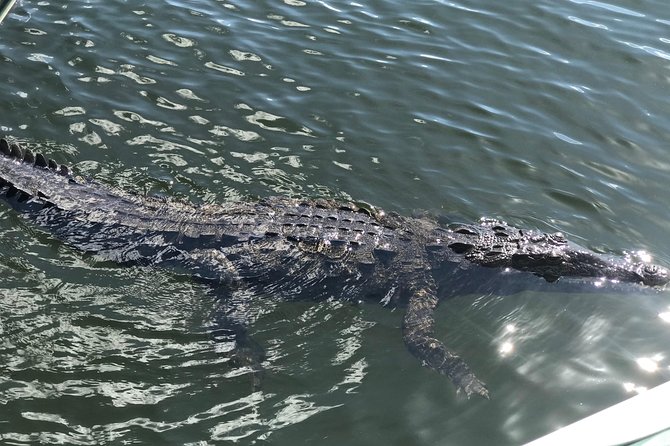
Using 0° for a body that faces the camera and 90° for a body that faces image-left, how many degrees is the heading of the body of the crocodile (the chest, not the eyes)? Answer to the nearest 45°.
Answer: approximately 270°
